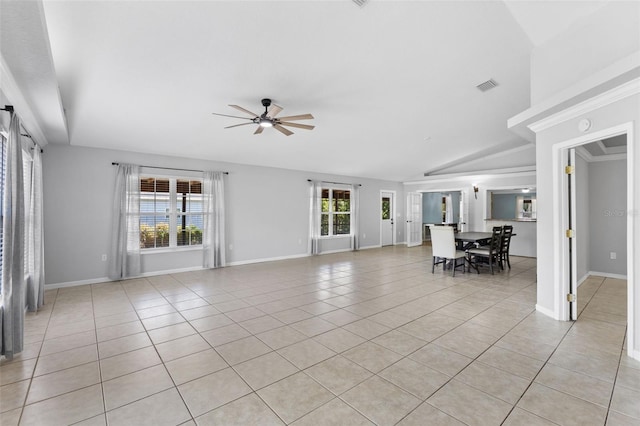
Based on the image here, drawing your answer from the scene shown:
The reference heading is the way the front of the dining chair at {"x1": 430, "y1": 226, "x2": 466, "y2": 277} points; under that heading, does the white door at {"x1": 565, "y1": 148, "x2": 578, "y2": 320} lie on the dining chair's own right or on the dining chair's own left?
on the dining chair's own right

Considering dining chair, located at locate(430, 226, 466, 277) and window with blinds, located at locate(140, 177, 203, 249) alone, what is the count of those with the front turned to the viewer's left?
0

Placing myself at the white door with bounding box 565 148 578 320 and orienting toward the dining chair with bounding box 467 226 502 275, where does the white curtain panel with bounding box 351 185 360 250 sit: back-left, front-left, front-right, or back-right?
front-left

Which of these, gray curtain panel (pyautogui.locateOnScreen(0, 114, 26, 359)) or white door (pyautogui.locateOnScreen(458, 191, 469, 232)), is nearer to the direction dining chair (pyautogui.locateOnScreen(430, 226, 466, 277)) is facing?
the white door

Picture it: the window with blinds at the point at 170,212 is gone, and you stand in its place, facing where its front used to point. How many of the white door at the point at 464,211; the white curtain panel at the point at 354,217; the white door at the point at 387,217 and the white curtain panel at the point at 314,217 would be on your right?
0

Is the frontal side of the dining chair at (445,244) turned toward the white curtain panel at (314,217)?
no

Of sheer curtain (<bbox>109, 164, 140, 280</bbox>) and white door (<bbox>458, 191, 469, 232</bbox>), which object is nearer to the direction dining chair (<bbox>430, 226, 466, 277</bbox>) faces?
the white door

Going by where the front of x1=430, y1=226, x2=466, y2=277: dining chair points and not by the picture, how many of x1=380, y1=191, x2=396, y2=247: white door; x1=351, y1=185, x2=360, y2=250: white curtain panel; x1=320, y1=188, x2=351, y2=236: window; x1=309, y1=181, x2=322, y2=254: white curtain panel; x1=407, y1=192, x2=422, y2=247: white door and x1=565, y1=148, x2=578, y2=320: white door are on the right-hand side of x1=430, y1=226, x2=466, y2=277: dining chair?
1

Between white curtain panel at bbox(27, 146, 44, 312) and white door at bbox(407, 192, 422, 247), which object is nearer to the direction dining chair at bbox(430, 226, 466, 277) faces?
the white door

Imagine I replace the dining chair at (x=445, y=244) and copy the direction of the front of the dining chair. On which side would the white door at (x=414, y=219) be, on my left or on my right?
on my left

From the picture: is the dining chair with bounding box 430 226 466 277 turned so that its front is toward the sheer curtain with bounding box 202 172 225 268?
no

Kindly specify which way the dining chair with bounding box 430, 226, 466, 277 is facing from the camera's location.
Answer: facing away from the viewer and to the right of the viewer
